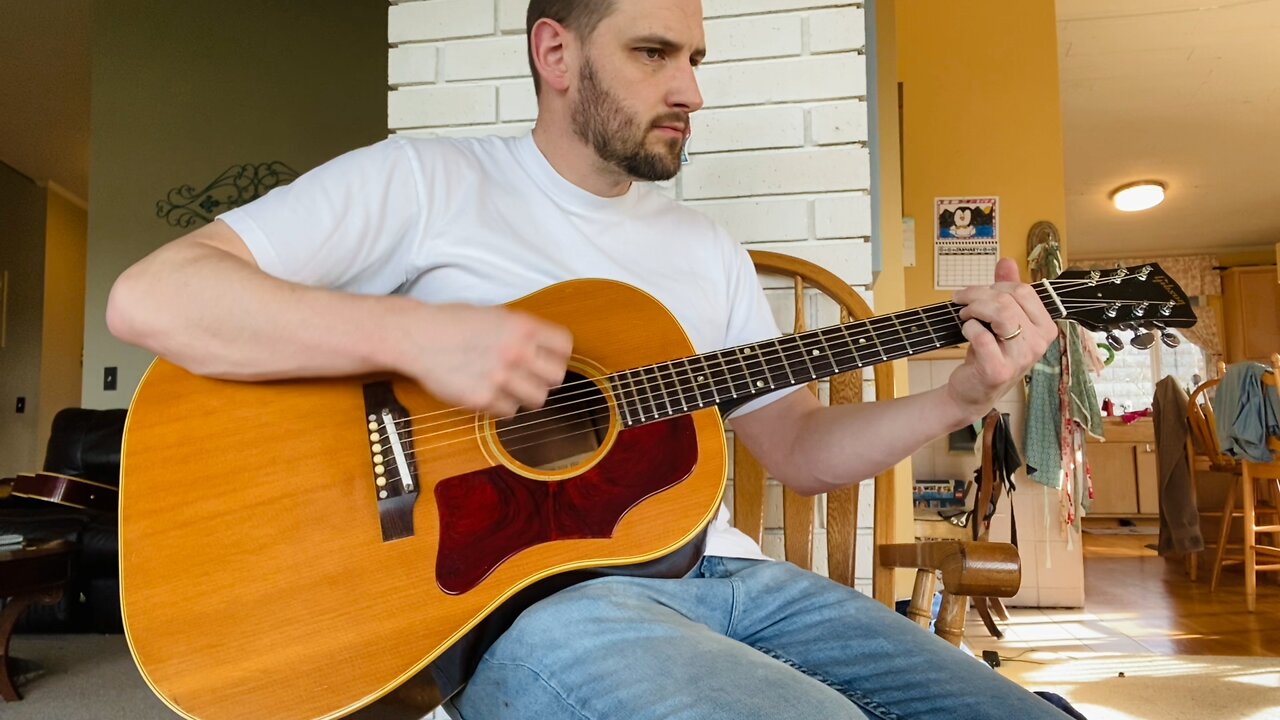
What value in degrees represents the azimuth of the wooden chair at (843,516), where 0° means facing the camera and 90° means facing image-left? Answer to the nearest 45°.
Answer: approximately 315°

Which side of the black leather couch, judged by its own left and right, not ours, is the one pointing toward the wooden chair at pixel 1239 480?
left

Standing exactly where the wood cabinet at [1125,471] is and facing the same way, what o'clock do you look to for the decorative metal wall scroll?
The decorative metal wall scroll is roughly at 1 o'clock from the wood cabinet.

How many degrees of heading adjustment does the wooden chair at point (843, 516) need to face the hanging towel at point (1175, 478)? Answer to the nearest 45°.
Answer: approximately 90° to its left

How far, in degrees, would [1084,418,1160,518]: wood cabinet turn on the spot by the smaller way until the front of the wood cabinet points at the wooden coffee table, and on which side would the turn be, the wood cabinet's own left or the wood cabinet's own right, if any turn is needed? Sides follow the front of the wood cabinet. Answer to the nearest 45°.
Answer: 0° — it already faces it

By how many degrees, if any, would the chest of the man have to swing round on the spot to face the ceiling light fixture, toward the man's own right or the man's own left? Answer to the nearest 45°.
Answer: approximately 90° to the man's own left

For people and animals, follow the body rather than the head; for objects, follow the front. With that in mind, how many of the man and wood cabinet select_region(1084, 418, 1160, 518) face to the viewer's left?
0

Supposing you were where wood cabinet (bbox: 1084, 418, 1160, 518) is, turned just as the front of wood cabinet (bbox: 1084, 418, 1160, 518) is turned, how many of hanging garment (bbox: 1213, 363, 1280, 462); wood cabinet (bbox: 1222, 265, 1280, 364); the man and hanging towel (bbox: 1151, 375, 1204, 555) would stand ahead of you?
3

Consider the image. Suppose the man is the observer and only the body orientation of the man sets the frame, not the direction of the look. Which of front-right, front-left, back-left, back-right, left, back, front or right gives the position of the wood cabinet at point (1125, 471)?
left

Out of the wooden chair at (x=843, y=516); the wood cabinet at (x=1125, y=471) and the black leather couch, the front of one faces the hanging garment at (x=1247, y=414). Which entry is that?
the wood cabinet

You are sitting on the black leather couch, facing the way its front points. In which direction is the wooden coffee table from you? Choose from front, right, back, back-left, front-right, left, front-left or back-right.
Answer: front-left

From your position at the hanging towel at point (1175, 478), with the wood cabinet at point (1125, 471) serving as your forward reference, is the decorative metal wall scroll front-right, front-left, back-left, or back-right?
back-left

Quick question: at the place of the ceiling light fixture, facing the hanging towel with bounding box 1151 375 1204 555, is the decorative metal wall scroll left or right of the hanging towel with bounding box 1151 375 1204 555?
right

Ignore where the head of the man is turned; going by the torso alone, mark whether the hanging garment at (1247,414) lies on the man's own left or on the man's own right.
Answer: on the man's own left

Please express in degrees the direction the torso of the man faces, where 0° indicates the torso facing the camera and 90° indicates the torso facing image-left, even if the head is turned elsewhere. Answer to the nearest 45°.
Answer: approximately 315°
